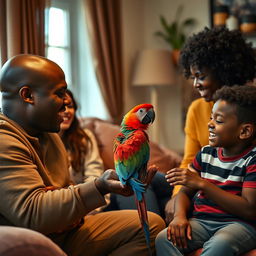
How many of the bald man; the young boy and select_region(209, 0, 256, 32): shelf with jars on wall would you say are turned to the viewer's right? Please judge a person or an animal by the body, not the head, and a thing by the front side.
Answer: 1

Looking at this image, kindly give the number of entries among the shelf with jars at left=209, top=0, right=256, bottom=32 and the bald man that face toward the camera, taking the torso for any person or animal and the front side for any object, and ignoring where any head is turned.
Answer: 1

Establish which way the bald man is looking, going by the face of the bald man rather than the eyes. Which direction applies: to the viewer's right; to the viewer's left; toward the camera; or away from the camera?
to the viewer's right

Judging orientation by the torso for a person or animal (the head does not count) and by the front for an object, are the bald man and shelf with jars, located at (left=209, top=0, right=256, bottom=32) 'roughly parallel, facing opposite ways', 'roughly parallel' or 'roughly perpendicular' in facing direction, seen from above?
roughly perpendicular

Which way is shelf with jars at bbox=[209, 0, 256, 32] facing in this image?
toward the camera

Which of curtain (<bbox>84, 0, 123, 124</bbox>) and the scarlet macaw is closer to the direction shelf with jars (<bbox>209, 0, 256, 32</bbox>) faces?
the scarlet macaw

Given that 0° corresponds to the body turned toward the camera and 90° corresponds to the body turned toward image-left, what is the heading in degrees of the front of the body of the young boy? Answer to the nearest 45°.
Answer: approximately 45°

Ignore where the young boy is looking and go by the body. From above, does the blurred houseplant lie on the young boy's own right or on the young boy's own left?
on the young boy's own right

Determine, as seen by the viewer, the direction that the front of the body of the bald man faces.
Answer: to the viewer's right
